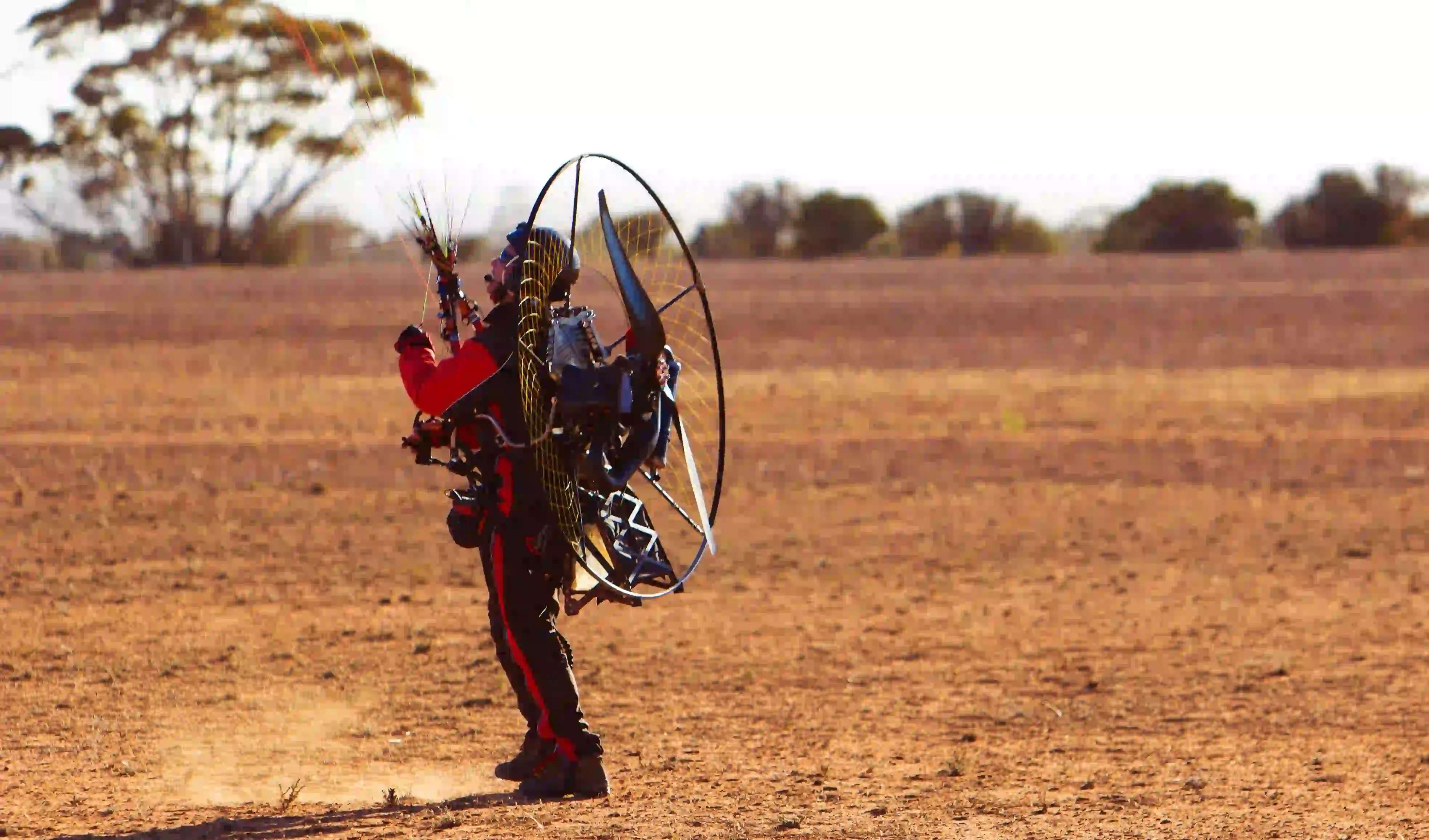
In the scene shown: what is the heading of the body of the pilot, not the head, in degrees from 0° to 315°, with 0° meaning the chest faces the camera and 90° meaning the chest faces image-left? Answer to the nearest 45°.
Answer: approximately 90°

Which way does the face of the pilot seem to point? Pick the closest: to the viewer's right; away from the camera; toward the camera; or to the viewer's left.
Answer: to the viewer's left
